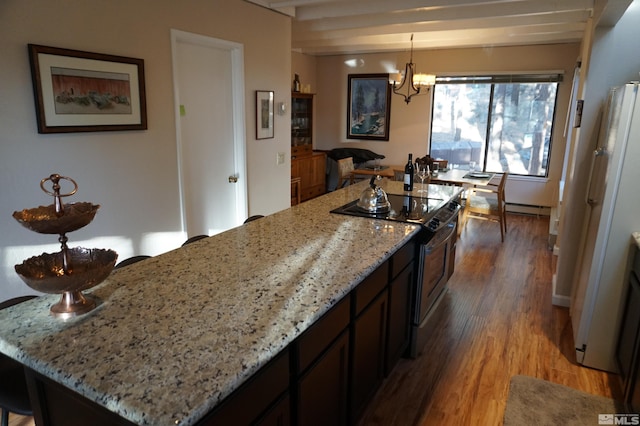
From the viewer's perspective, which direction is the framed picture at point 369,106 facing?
toward the camera

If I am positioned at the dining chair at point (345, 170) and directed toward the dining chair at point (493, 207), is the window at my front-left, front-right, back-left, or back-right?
front-left

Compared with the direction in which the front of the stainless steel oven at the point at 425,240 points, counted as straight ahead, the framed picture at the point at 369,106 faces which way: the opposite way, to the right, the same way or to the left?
to the right

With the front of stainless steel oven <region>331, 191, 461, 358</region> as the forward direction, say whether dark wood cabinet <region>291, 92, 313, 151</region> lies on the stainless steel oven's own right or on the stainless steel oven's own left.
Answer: on the stainless steel oven's own left

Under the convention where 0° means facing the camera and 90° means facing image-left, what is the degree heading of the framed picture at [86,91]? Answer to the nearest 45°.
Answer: approximately 315°

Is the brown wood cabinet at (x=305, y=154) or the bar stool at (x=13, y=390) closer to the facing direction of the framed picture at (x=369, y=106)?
the bar stool

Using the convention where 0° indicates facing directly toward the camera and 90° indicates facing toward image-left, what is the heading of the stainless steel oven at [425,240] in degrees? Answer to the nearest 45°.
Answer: approximately 270°

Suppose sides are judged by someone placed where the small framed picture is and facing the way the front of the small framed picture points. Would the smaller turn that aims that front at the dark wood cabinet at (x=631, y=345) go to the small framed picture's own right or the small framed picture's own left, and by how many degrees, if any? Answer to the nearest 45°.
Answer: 0° — it already faces it

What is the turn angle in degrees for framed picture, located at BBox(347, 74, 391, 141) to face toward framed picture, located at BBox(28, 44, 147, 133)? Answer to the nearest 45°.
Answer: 0° — it already faces it

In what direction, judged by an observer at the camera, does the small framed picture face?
facing the viewer and to the right of the viewer

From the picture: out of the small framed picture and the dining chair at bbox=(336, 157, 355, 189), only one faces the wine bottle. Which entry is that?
the small framed picture

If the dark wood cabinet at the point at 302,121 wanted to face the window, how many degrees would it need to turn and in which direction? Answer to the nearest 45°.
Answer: approximately 45° to its left

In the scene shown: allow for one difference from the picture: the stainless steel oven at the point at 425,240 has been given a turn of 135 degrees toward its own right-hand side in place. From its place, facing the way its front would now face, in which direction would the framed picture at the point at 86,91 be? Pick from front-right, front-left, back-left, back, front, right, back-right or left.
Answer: front-right

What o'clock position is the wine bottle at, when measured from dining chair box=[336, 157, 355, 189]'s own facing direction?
The wine bottle is roughly at 2 o'clock from the dining chair.

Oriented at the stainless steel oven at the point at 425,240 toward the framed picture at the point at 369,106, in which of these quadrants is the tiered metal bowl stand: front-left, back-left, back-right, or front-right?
back-left

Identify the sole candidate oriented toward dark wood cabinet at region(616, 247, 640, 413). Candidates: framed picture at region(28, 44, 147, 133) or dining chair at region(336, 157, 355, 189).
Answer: the framed picture

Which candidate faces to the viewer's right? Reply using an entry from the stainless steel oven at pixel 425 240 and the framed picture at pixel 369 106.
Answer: the stainless steel oven
